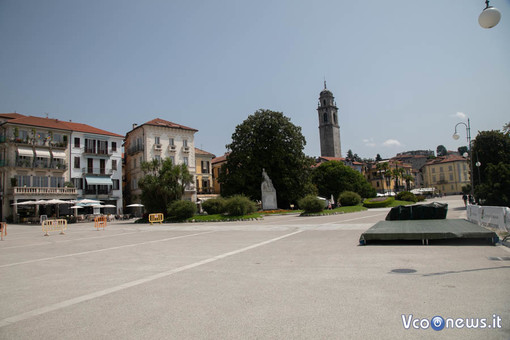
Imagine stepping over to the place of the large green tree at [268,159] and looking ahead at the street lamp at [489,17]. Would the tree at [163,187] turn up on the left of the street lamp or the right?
right

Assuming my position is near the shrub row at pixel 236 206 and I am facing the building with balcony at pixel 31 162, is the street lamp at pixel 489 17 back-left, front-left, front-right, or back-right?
back-left

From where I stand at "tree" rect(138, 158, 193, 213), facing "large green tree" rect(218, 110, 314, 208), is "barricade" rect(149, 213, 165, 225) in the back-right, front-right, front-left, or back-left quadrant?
back-right

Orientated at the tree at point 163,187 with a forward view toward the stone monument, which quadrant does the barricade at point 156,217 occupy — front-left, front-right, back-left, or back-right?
back-right

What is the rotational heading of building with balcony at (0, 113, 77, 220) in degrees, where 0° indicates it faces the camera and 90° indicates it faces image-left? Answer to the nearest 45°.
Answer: approximately 315°

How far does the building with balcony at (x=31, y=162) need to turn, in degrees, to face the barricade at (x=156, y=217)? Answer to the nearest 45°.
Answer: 0° — it already faces it

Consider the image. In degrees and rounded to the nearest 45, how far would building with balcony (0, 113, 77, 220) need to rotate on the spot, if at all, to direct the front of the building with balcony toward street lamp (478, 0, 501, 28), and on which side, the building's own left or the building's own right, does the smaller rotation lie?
approximately 45° to the building's own right
